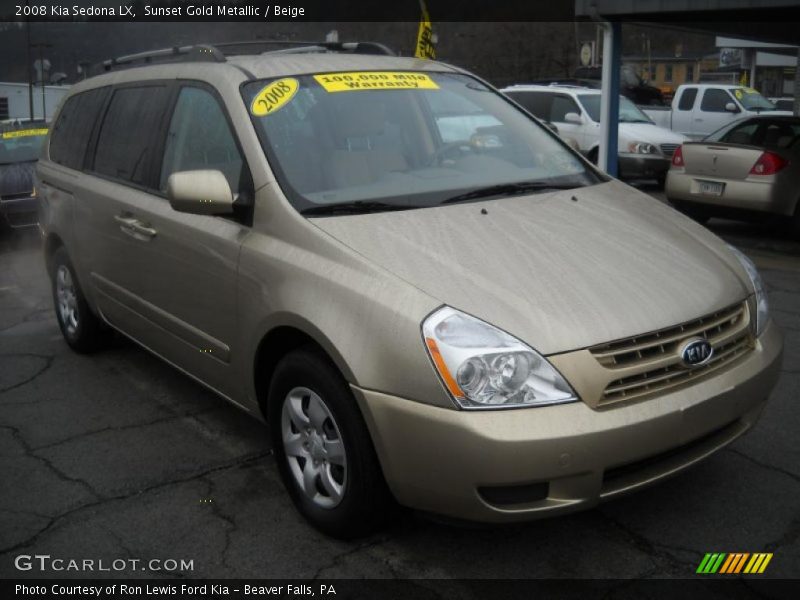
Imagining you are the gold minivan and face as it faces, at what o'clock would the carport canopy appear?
The carport canopy is roughly at 8 o'clock from the gold minivan.

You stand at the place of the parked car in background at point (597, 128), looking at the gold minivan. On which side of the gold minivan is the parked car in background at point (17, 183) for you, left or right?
right

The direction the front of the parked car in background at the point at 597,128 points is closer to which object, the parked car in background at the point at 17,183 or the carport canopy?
the carport canopy

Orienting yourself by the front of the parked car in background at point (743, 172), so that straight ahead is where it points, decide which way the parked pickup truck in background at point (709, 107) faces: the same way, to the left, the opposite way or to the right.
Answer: to the right

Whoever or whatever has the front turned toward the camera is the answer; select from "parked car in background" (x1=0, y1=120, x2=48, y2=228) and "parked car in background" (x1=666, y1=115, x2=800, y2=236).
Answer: "parked car in background" (x1=0, y1=120, x2=48, y2=228)

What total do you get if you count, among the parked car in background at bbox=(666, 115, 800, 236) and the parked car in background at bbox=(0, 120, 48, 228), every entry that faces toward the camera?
1

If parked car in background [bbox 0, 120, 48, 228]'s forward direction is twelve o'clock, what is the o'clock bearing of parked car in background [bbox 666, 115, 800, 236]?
parked car in background [bbox 666, 115, 800, 236] is roughly at 10 o'clock from parked car in background [bbox 0, 120, 48, 228].

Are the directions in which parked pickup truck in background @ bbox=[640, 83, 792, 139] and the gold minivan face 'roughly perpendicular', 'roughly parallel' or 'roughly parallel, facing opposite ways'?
roughly parallel

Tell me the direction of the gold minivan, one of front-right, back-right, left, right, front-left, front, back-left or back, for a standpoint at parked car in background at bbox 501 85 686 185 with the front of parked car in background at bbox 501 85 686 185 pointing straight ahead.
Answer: front-right

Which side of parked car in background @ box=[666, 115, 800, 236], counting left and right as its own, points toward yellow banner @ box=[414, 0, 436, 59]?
left

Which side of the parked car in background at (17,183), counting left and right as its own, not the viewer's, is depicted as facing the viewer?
front

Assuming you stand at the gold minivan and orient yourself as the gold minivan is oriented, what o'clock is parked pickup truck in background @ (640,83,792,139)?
The parked pickup truck in background is roughly at 8 o'clock from the gold minivan.

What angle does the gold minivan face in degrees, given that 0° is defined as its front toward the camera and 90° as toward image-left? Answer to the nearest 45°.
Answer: approximately 315°
